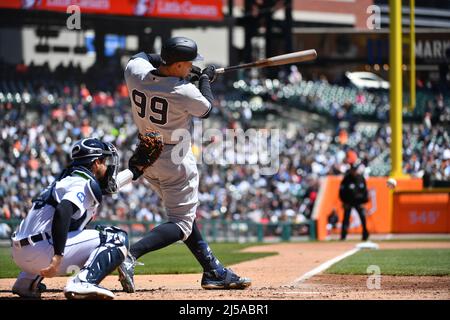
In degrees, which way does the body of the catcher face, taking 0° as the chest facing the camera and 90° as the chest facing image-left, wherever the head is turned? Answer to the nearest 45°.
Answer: approximately 270°

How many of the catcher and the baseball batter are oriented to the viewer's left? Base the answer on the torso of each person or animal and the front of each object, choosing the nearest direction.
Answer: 0

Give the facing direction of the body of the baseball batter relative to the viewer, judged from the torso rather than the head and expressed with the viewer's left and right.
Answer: facing away from the viewer and to the right of the viewer

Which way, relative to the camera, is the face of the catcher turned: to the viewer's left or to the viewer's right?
to the viewer's right

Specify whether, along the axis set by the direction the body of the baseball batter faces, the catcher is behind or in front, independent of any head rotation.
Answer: behind

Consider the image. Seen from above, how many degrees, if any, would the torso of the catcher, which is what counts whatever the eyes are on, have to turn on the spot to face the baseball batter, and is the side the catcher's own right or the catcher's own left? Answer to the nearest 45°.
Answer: approximately 45° to the catcher's own left
